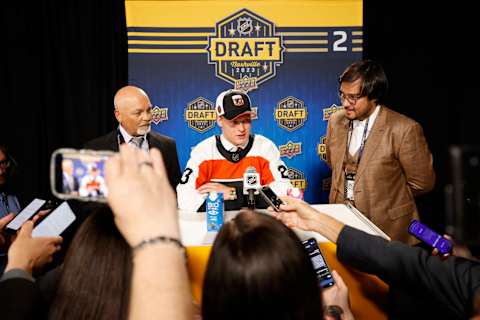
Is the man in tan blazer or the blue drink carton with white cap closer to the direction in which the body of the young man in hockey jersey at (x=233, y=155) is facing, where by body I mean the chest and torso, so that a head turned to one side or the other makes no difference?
the blue drink carton with white cap

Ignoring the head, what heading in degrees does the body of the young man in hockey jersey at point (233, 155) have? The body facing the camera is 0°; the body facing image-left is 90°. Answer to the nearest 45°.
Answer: approximately 0°

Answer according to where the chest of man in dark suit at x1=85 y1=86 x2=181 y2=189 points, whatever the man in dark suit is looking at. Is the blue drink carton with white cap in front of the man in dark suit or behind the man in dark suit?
in front

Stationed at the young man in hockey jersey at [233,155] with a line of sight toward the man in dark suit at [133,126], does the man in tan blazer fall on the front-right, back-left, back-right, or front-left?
back-right

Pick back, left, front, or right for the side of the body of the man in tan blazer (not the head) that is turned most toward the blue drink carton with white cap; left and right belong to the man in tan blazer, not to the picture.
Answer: front

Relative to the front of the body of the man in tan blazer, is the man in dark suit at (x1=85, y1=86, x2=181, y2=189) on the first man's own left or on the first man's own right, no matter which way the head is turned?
on the first man's own right

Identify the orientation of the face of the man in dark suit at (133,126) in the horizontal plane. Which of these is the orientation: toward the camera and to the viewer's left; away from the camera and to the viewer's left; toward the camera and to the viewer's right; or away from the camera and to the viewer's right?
toward the camera and to the viewer's right

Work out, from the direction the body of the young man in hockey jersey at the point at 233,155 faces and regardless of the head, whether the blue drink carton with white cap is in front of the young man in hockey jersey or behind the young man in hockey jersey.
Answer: in front

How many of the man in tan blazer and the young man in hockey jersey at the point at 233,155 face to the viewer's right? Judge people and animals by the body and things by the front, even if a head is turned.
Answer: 0

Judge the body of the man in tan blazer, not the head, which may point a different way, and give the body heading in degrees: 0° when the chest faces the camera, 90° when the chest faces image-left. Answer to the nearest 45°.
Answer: approximately 45°

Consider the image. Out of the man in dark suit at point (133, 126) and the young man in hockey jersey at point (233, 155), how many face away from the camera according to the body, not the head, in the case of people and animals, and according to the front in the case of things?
0

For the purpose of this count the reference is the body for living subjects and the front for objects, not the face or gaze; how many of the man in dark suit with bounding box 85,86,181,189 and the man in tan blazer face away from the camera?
0
